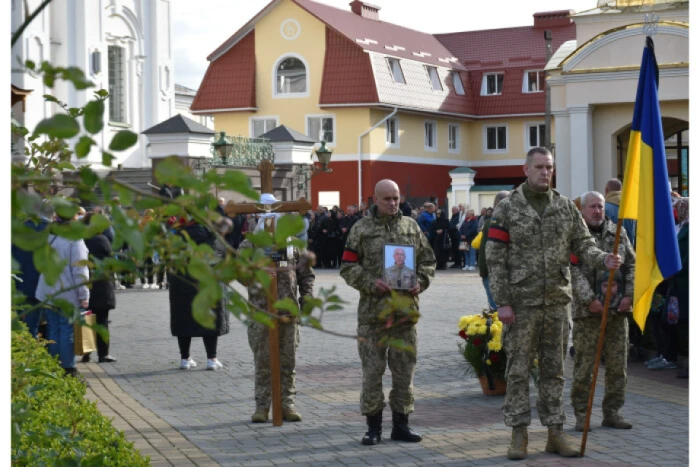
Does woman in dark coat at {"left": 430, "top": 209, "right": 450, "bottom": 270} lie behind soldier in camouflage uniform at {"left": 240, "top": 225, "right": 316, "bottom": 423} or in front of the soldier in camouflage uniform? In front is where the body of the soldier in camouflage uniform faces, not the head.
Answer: behind

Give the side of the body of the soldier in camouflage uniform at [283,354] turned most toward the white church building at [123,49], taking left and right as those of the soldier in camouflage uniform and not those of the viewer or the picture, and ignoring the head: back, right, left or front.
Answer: back

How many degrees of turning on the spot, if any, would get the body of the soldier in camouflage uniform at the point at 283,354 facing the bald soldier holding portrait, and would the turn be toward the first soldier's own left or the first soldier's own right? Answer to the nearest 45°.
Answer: approximately 45° to the first soldier's own left

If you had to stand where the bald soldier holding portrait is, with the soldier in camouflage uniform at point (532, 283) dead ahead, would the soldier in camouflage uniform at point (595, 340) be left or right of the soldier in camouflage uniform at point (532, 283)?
left

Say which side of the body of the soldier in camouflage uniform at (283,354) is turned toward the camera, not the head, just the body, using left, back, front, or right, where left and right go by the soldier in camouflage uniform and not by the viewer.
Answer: front

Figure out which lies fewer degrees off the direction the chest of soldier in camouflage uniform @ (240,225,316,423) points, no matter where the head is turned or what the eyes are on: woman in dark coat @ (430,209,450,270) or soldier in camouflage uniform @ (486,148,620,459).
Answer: the soldier in camouflage uniform

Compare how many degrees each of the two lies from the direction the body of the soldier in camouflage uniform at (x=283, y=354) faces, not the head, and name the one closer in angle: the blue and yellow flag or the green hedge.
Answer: the green hedge

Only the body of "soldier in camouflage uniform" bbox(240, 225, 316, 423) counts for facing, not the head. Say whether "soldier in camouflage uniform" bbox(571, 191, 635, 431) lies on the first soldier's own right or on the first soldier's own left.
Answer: on the first soldier's own left

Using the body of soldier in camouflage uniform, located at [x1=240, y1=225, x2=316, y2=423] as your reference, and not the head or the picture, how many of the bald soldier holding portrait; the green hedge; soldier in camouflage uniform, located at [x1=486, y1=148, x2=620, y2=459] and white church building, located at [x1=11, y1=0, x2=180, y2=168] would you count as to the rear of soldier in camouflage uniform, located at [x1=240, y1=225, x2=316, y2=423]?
1

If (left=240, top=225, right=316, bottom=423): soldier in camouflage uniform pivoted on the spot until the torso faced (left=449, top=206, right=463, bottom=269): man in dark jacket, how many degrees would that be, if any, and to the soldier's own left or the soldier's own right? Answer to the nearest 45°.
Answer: approximately 180°

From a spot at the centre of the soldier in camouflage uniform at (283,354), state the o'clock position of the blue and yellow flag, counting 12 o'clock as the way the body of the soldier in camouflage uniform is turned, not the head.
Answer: The blue and yellow flag is roughly at 10 o'clock from the soldier in camouflage uniform.

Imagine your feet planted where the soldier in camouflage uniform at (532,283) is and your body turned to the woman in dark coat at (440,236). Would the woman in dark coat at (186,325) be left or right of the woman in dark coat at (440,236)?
left

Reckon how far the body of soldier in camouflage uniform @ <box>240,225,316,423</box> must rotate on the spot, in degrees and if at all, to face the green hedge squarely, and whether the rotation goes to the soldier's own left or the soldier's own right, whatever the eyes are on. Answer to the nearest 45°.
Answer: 0° — they already face it

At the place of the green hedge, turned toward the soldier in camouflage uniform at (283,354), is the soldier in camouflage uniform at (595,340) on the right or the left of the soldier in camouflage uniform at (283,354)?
right

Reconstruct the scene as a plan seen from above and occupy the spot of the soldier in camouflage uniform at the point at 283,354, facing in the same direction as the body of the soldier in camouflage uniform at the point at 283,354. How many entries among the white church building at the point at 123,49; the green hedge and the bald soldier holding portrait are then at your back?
1

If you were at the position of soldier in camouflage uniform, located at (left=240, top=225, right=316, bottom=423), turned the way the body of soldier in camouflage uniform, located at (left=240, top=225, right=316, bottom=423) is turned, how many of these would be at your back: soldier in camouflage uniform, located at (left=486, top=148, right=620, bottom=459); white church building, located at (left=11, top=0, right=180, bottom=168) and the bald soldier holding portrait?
1

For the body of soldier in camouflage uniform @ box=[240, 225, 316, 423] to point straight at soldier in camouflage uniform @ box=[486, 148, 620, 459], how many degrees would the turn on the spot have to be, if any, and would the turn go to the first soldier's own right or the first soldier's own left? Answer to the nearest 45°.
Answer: approximately 45° to the first soldier's own left

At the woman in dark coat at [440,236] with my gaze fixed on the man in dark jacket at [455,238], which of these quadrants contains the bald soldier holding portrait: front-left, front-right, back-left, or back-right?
back-right
